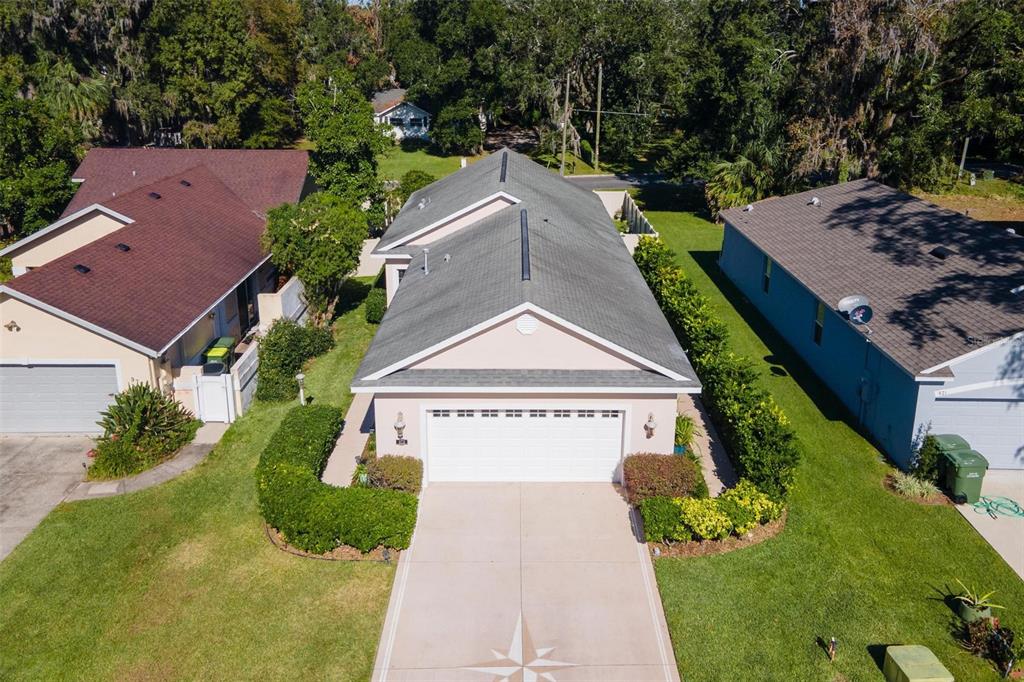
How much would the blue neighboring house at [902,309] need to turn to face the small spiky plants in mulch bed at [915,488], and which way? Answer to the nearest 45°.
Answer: approximately 45° to its right

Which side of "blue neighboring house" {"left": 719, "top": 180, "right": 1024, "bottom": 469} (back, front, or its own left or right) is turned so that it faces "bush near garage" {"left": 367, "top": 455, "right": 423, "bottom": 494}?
right

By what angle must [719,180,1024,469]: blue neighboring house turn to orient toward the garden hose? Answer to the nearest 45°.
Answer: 0° — it already faces it

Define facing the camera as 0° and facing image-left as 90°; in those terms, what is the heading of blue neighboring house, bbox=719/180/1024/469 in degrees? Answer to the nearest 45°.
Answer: approximately 315°

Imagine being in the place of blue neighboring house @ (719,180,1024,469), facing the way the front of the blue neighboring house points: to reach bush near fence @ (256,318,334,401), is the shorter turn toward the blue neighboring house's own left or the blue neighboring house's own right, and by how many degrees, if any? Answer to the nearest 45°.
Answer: approximately 135° to the blue neighboring house's own right

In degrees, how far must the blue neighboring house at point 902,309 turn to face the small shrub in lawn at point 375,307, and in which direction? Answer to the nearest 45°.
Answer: approximately 135° to its right

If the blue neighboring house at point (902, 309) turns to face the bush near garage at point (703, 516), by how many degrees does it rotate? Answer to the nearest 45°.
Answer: approximately 45° to its right

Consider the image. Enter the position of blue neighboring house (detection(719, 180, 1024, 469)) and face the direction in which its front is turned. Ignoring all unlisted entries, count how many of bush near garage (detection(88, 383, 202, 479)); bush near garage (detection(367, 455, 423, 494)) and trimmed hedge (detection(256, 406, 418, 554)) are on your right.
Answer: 3

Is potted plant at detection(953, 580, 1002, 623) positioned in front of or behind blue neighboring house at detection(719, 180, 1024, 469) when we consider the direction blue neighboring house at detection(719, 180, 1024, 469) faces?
in front

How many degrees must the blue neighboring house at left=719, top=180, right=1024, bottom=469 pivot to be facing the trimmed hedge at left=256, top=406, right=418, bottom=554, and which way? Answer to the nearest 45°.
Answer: approximately 90° to its right

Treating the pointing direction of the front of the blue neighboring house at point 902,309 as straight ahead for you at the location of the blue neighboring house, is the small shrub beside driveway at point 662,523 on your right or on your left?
on your right

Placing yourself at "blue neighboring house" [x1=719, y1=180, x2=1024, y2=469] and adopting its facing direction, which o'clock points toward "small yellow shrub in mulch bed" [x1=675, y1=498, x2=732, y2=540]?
The small yellow shrub in mulch bed is roughly at 2 o'clock from the blue neighboring house.

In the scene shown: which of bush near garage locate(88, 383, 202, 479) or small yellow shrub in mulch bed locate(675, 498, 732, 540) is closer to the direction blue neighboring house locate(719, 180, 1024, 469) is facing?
the small yellow shrub in mulch bed

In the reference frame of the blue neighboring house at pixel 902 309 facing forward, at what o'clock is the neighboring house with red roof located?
The neighboring house with red roof is roughly at 4 o'clock from the blue neighboring house.

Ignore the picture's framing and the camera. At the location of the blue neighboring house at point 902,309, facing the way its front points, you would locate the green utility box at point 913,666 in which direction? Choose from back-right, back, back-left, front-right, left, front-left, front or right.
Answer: front-right
